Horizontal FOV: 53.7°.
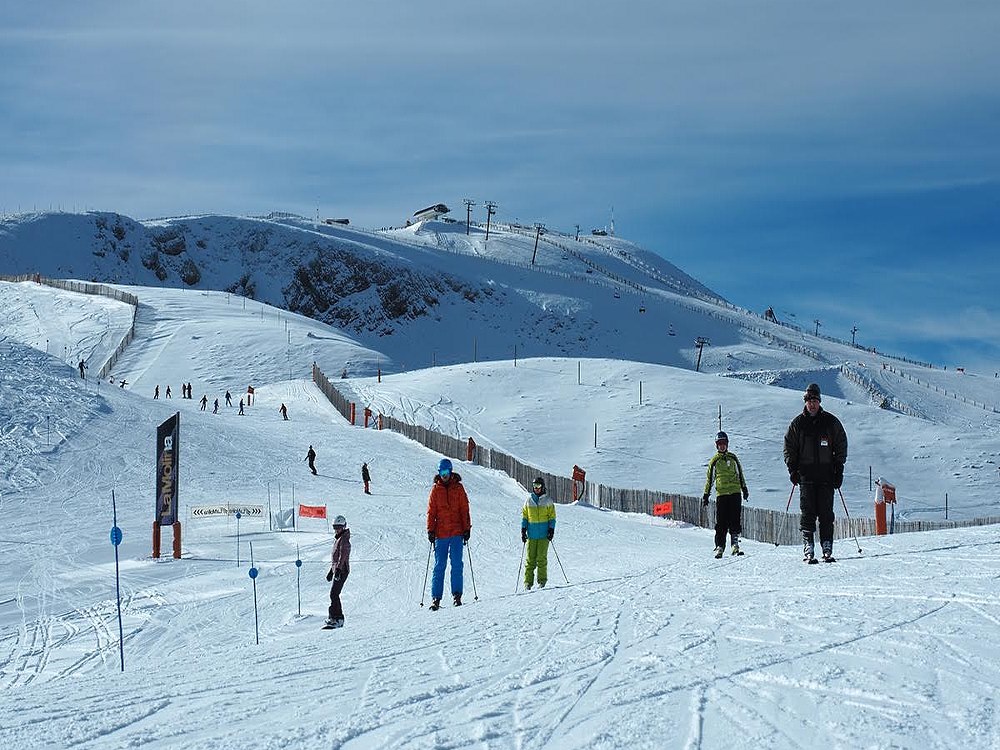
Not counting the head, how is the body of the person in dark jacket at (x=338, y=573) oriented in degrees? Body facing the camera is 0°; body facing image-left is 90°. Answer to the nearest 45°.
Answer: approximately 45°

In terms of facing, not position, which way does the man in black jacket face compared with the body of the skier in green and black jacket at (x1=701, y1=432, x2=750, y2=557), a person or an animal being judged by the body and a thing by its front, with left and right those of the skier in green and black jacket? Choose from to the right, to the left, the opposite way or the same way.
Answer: the same way

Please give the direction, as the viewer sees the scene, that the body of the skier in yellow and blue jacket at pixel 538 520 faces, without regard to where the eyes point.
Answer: toward the camera

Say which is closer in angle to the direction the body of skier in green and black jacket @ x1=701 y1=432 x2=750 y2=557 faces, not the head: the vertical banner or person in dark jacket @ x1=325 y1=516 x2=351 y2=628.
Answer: the person in dark jacket

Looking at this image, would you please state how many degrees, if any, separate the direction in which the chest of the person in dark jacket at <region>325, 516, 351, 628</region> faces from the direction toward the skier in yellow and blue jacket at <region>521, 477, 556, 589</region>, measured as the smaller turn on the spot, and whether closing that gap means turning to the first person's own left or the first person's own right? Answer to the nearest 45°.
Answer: approximately 135° to the first person's own left

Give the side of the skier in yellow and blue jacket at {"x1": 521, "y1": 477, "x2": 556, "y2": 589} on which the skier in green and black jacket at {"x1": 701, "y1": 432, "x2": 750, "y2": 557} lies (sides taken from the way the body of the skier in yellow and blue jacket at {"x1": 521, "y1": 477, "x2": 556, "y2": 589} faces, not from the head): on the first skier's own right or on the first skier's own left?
on the first skier's own left

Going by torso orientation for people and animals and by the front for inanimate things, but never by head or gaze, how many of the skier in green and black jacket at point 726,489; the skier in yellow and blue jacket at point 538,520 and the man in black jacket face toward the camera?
3

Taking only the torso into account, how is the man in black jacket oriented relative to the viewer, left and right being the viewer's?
facing the viewer

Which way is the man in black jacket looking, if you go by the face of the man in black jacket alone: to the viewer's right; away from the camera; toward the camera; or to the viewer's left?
toward the camera

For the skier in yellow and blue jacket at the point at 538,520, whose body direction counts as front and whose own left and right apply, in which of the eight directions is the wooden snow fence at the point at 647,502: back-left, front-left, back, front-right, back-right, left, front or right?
back

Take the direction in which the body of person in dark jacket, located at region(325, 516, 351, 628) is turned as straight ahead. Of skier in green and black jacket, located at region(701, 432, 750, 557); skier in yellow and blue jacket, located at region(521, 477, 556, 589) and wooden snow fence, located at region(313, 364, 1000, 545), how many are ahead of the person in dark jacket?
0

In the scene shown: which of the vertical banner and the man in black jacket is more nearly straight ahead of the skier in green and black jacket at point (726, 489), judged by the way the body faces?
the man in black jacket

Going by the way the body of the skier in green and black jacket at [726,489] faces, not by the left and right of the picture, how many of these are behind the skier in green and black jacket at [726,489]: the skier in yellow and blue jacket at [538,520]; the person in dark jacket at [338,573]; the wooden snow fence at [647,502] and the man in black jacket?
1

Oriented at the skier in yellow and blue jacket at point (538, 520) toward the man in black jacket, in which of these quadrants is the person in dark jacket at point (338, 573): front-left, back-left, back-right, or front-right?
back-right

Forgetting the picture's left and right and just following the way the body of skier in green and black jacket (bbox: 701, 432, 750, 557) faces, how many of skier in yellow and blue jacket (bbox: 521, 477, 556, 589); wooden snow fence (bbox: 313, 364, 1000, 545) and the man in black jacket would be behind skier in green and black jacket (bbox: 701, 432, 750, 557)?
1

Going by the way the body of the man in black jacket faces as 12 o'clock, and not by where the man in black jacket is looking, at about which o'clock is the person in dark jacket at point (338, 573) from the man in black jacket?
The person in dark jacket is roughly at 3 o'clock from the man in black jacket.

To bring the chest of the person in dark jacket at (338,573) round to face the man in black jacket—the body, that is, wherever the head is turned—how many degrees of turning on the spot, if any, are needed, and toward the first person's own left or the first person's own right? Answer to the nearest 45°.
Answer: approximately 90° to the first person's own left

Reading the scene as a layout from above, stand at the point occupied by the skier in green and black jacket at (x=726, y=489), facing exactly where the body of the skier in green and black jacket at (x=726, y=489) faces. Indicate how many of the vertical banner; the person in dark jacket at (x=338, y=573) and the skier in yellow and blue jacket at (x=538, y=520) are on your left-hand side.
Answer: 0

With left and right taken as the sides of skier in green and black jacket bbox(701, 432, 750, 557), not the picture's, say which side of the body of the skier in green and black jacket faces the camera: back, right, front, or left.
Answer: front
